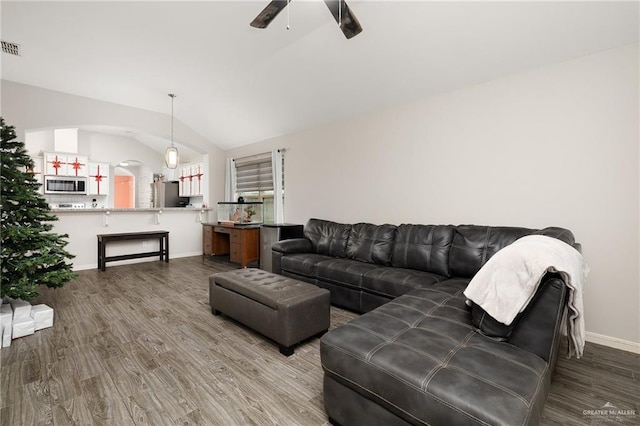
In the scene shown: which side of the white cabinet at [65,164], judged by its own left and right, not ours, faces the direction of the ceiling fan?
front

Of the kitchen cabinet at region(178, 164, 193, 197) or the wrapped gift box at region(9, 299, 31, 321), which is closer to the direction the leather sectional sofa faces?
the wrapped gift box

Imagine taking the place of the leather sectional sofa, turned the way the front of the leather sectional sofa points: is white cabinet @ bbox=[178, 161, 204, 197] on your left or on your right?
on your right

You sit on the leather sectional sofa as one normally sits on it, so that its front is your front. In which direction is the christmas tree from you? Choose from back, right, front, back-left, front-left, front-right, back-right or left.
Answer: front-right

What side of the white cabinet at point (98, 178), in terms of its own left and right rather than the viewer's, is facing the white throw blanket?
front

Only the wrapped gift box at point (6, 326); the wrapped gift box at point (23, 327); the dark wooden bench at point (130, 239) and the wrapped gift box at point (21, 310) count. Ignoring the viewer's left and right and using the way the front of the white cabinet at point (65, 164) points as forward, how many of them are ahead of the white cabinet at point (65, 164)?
4

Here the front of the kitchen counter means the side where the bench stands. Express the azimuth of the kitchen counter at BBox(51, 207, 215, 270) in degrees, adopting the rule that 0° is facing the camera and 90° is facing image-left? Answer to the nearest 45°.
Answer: approximately 0°

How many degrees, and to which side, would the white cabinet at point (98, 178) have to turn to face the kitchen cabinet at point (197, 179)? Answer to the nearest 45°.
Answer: approximately 45° to its left

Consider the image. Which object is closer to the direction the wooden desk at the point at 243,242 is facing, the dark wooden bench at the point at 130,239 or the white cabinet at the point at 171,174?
the dark wooden bench

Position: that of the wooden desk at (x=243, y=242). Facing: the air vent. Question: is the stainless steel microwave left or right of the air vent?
right

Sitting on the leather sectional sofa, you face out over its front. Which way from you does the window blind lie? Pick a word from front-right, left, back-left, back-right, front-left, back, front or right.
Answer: right

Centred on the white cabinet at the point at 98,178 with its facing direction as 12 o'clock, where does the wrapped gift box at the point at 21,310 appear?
The wrapped gift box is roughly at 12 o'clock from the white cabinet.
